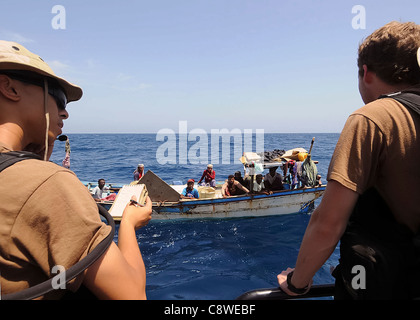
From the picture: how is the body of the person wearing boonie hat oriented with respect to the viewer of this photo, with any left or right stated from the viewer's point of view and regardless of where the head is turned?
facing away from the viewer and to the right of the viewer

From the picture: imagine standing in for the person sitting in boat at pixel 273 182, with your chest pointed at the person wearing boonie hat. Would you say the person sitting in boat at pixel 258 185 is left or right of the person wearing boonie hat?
right

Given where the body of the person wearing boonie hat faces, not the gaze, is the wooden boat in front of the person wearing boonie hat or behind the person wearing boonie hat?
in front

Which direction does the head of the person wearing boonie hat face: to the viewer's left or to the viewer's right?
to the viewer's right

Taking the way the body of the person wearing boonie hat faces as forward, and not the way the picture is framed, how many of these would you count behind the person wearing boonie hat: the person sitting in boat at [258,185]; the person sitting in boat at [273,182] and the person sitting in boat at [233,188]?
0

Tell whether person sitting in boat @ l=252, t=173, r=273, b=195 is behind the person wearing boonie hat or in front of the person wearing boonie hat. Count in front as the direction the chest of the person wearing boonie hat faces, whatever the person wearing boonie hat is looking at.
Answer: in front
